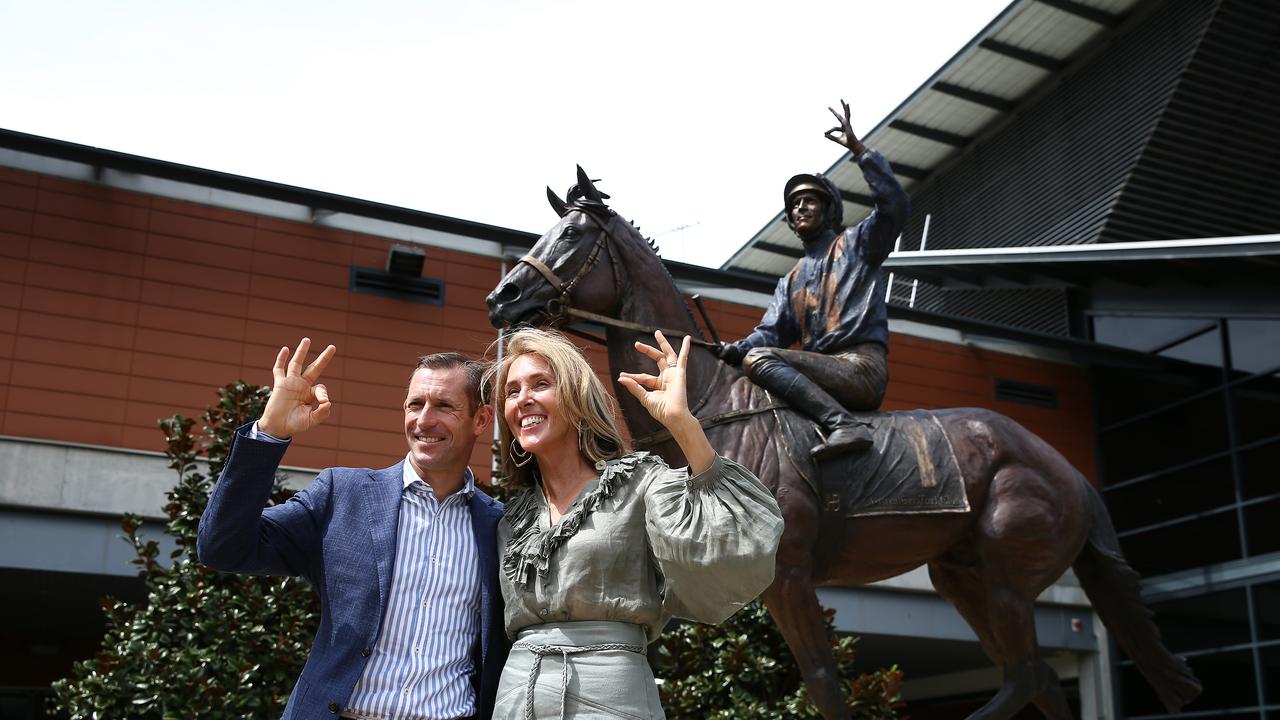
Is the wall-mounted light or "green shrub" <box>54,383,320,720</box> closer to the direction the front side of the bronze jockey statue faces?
the green shrub

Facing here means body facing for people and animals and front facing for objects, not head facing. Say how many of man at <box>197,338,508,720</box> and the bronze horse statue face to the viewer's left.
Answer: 1

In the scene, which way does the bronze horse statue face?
to the viewer's left

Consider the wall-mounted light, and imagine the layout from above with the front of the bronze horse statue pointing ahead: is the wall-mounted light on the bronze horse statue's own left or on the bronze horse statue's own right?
on the bronze horse statue's own right

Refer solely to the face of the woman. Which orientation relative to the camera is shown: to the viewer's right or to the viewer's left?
to the viewer's left

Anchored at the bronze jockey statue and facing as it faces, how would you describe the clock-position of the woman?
The woman is roughly at 11 o'clock from the bronze jockey statue.

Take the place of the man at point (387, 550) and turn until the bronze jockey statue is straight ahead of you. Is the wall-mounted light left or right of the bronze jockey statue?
left

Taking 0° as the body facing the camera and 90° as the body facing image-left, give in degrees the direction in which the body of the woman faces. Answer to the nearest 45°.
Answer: approximately 45°

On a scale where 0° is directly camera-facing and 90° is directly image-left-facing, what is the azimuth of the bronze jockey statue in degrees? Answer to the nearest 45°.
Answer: approximately 45°
